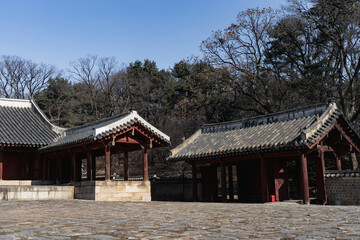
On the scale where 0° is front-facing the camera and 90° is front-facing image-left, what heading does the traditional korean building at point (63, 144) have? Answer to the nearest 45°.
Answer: approximately 315°

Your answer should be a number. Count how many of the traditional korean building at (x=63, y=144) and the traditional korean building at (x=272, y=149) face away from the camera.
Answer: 0

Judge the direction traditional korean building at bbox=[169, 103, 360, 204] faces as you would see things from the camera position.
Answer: facing the viewer and to the left of the viewer

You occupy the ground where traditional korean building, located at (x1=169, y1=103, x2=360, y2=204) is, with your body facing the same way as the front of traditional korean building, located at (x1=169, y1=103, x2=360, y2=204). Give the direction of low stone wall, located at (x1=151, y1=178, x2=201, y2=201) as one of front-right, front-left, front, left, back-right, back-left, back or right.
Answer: right
